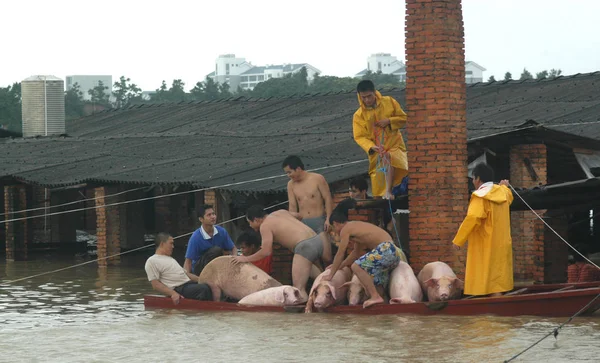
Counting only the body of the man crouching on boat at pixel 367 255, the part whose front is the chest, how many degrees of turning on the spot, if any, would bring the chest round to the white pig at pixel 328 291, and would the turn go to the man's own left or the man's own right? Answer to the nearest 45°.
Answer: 0° — they already face it

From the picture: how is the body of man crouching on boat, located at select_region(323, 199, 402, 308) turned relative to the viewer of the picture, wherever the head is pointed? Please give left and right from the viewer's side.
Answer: facing to the left of the viewer

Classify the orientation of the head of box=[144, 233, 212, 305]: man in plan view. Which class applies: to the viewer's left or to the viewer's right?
to the viewer's right

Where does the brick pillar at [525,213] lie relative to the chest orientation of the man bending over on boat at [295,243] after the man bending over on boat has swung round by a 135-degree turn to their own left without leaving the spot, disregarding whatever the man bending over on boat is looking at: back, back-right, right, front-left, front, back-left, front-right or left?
left

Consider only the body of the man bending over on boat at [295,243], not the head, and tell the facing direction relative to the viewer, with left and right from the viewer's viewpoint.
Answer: facing to the left of the viewer

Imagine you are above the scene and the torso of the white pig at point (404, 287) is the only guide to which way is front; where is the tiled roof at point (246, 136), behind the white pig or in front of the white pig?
behind

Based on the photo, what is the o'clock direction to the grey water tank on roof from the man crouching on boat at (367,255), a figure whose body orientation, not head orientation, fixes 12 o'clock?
The grey water tank on roof is roughly at 2 o'clock from the man crouching on boat.

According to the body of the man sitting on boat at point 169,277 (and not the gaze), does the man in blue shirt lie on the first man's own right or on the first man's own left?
on the first man's own left

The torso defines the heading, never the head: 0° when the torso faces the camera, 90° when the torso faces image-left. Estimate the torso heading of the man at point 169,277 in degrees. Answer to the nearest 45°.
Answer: approximately 270°

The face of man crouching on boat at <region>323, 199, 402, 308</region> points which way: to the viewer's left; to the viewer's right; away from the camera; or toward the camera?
to the viewer's left
